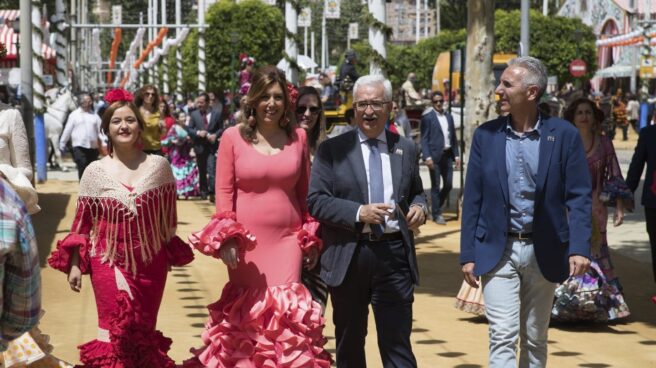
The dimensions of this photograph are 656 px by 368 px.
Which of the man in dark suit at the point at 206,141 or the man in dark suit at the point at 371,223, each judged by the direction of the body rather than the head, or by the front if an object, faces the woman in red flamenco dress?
the man in dark suit at the point at 206,141

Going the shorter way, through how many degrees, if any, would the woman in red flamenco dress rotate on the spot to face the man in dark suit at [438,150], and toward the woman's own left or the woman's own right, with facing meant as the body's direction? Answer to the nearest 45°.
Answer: approximately 135° to the woman's own left

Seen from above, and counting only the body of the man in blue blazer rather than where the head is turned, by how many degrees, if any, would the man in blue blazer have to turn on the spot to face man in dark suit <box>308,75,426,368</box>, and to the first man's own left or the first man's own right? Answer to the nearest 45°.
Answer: approximately 90° to the first man's own right

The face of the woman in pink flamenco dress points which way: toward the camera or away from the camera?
toward the camera

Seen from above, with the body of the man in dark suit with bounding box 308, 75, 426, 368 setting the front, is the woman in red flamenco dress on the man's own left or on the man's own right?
on the man's own right

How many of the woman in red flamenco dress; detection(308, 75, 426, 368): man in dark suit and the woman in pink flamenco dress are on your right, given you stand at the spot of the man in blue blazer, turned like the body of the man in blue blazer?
3

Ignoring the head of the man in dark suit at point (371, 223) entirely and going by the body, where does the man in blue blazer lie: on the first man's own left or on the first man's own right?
on the first man's own left

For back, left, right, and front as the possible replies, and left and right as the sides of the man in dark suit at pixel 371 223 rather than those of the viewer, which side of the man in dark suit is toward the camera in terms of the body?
front

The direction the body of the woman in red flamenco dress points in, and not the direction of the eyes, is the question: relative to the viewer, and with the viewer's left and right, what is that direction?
facing the viewer

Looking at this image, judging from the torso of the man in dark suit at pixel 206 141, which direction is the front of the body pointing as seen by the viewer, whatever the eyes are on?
toward the camera

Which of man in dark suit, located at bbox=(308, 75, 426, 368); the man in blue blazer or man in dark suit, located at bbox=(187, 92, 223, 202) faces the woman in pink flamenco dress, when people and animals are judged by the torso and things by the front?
man in dark suit, located at bbox=(187, 92, 223, 202)

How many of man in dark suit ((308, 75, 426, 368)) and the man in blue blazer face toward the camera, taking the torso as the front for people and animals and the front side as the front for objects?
2

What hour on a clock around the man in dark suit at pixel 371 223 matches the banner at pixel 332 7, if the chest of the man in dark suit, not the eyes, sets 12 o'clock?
The banner is roughly at 6 o'clock from the man in dark suit.

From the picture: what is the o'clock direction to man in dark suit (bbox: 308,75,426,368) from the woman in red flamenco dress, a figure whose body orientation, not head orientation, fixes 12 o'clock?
The man in dark suit is roughly at 10 o'clock from the woman in red flamenco dress.

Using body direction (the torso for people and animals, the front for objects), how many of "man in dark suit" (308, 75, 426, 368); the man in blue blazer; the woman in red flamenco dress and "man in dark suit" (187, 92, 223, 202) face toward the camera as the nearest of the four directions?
4
